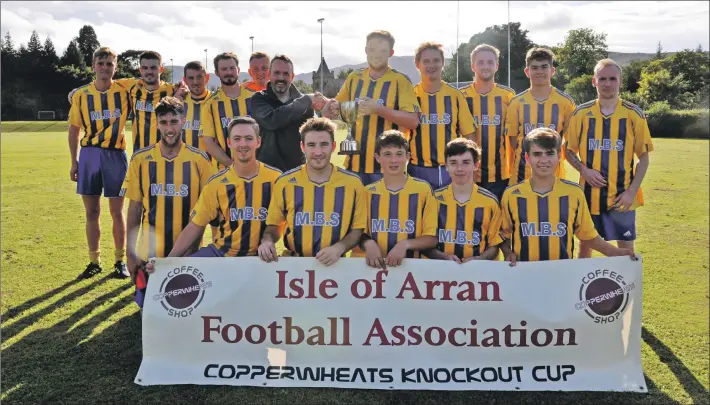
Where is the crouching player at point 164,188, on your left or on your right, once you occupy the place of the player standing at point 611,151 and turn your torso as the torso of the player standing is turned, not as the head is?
on your right

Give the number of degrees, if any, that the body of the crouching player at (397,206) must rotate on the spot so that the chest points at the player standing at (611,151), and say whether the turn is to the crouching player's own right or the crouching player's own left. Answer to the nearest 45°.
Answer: approximately 135° to the crouching player's own left

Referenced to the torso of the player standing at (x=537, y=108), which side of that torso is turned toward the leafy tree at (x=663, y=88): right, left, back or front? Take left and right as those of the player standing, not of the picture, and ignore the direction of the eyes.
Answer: back

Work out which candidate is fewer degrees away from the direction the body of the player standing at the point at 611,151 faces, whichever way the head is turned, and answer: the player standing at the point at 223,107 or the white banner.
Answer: the white banner

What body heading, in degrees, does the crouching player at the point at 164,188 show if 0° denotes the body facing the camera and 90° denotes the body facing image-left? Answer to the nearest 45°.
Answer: approximately 0°
